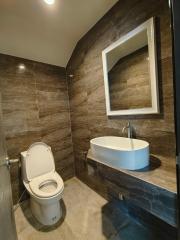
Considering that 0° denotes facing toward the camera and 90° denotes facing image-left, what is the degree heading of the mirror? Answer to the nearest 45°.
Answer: approximately 45°

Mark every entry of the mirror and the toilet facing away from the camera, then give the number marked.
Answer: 0

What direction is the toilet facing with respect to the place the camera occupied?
facing the viewer and to the right of the viewer
